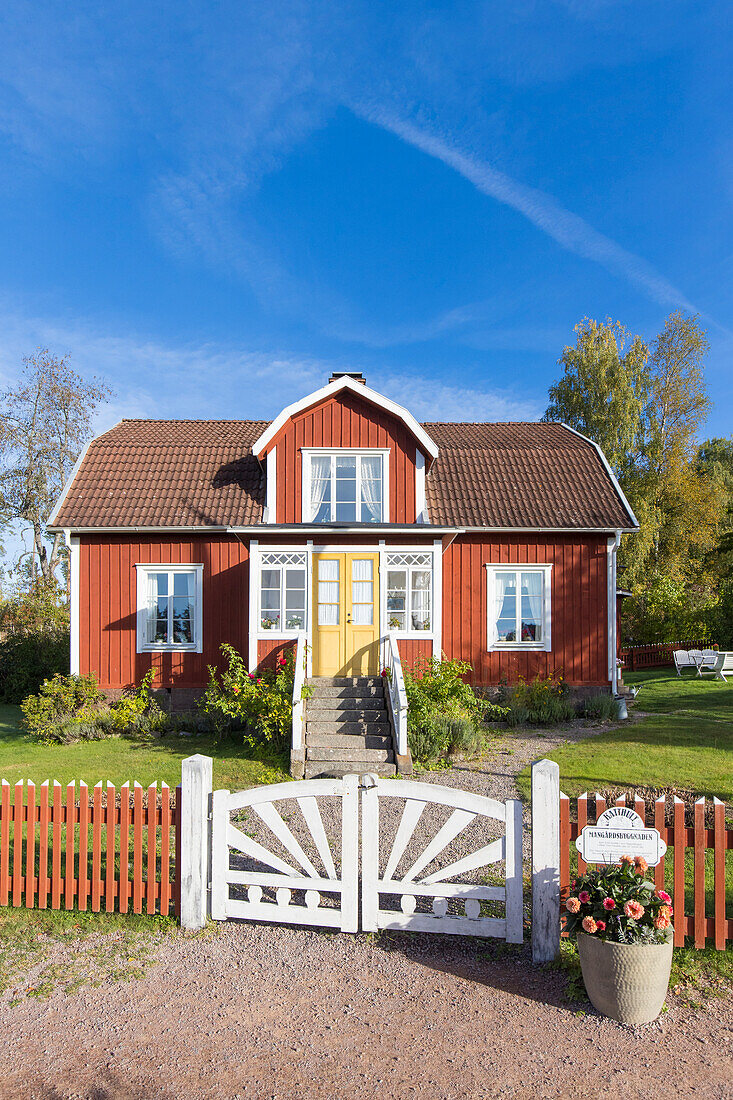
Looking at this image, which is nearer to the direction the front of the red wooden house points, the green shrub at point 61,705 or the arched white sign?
the arched white sign

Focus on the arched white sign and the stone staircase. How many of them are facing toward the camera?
2

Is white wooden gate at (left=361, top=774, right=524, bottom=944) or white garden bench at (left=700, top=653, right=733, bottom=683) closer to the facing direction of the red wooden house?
the white wooden gate

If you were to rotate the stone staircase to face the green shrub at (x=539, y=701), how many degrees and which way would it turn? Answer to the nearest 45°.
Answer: approximately 135° to its left

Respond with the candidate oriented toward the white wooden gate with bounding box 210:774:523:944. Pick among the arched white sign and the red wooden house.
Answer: the red wooden house

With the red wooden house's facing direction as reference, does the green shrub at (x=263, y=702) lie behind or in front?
in front

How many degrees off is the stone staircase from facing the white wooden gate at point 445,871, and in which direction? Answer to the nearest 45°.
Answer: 0° — it already faces it

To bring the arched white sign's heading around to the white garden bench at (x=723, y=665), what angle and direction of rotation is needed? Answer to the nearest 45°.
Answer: approximately 180°

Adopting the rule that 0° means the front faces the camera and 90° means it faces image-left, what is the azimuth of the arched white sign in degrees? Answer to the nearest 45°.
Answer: approximately 0°

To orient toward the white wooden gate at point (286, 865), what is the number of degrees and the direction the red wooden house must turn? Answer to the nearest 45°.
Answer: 0° — it already faces it
